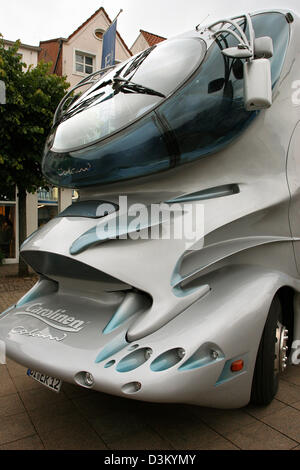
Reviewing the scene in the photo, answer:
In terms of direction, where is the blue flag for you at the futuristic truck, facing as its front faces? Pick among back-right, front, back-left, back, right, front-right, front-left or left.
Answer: back-right

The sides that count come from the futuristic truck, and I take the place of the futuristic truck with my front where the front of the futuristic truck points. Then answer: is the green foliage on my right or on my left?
on my right

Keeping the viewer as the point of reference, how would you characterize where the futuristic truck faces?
facing the viewer and to the left of the viewer
